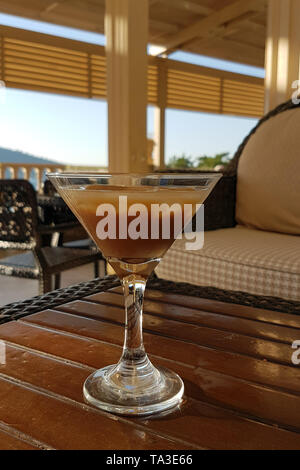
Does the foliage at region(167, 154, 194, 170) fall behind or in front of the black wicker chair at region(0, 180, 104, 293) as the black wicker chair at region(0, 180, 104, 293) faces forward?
in front

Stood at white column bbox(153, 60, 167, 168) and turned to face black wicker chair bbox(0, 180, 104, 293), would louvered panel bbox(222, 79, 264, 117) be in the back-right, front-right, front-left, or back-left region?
back-left

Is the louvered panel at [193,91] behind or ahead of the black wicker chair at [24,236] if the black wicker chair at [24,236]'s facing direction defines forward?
ahead

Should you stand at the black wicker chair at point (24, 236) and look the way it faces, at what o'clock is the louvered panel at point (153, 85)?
The louvered panel is roughly at 11 o'clock from the black wicker chair.

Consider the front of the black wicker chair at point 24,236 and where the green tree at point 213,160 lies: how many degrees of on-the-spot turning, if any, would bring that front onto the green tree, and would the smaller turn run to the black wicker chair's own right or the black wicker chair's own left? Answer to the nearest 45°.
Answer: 0° — it already faces it

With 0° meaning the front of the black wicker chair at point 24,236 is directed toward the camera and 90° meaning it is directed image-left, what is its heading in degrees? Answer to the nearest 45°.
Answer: approximately 225°
